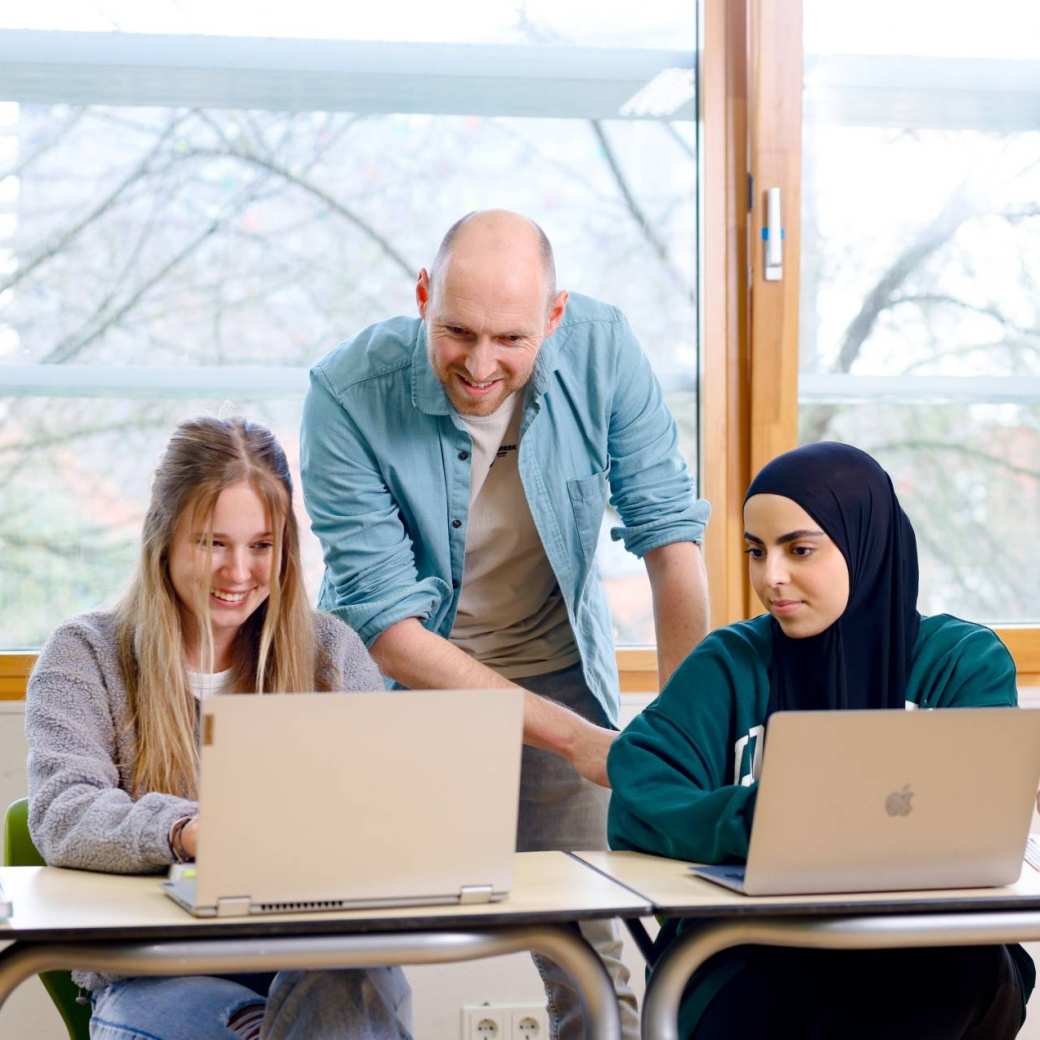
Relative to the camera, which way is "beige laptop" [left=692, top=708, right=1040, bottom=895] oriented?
away from the camera

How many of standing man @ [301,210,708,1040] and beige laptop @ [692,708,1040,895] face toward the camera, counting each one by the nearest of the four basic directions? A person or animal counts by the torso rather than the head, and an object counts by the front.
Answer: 1

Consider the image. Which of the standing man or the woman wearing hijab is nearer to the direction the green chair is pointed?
the woman wearing hijab

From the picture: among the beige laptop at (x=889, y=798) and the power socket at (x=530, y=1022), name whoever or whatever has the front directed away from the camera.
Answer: the beige laptop
